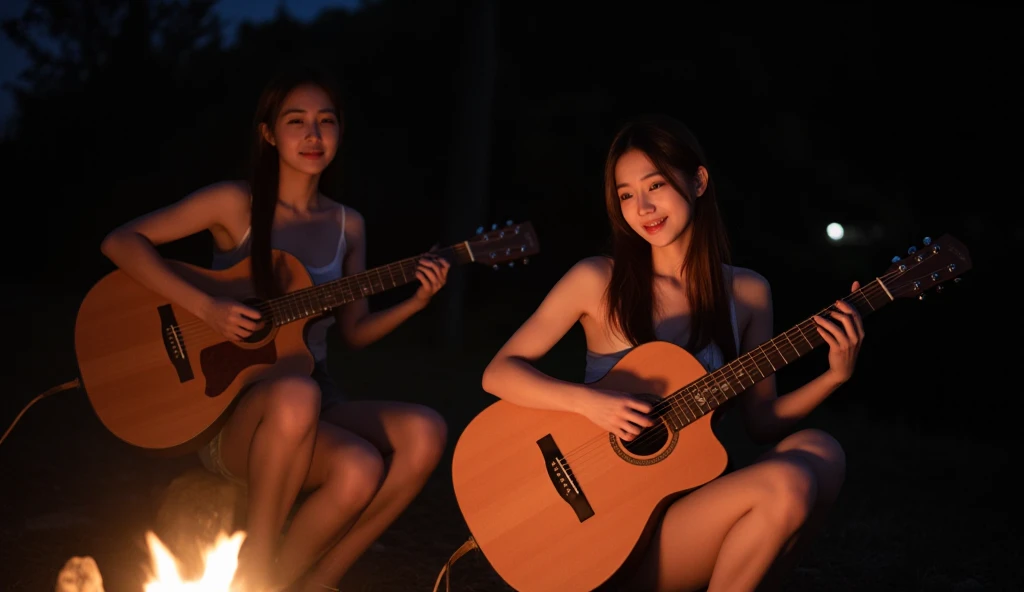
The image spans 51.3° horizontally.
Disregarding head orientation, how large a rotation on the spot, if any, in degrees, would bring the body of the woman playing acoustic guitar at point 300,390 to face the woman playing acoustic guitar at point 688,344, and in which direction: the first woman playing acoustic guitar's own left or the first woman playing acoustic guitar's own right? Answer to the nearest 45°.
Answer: approximately 45° to the first woman playing acoustic guitar's own left

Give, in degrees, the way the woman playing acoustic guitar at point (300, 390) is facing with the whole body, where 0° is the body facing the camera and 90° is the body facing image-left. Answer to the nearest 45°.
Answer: approximately 0°

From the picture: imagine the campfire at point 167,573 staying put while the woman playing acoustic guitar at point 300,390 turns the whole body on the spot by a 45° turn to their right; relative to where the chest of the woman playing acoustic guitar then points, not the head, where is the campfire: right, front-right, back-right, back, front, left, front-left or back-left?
front

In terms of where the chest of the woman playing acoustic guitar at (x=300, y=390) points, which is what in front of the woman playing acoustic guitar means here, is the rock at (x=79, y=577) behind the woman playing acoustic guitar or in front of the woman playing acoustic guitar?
in front
